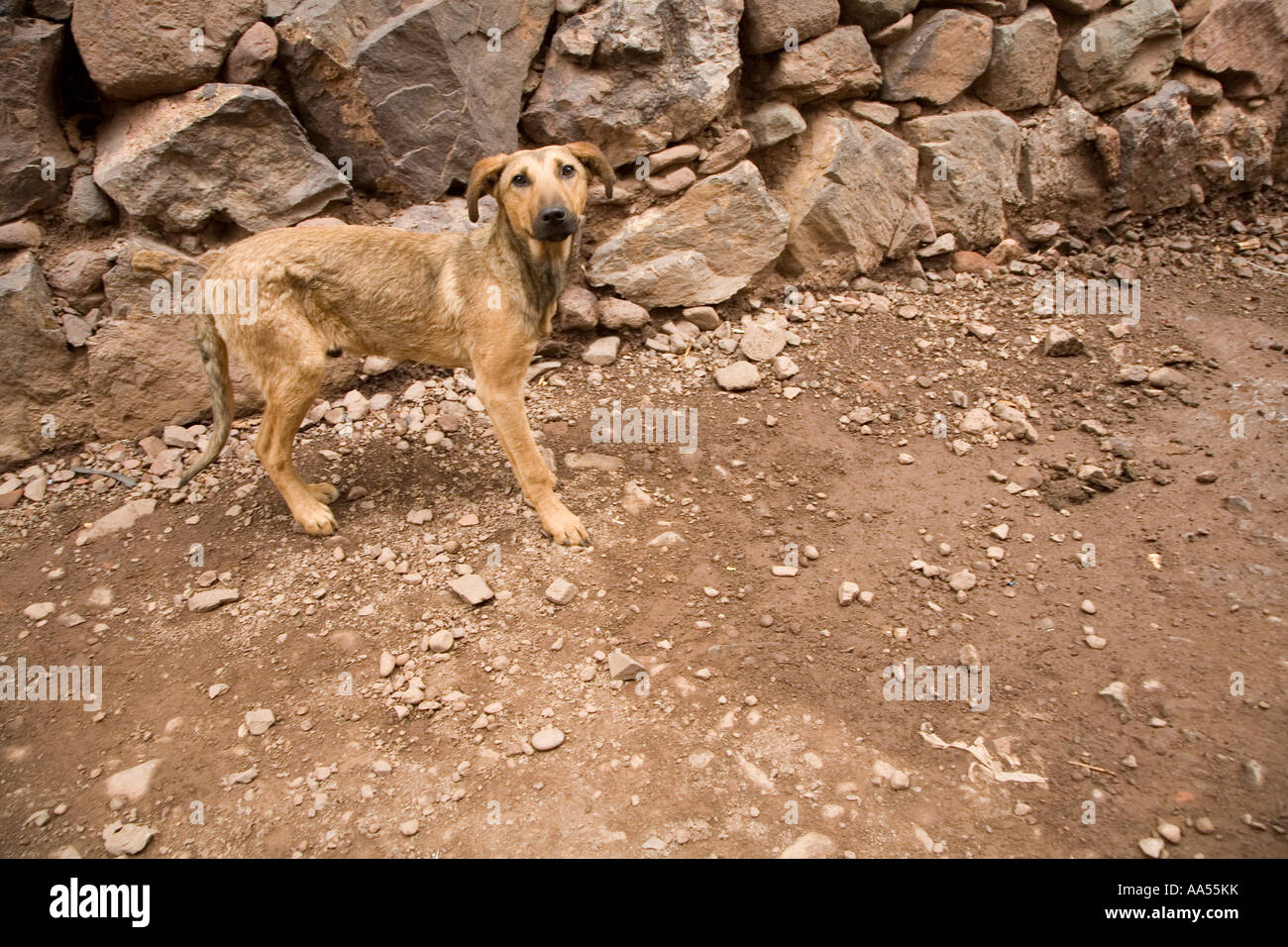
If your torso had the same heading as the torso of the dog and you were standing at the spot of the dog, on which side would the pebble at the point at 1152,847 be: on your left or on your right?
on your right

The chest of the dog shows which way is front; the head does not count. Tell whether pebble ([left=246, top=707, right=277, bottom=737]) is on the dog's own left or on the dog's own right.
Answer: on the dog's own right

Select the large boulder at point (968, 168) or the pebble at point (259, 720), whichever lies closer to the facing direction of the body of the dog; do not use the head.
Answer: the large boulder

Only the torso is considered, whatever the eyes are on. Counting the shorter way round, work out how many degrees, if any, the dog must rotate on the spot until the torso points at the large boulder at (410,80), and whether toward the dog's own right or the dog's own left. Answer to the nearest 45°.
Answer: approximately 90° to the dog's own left

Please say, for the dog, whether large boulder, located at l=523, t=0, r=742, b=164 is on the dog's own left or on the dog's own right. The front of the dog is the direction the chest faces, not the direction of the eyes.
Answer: on the dog's own left

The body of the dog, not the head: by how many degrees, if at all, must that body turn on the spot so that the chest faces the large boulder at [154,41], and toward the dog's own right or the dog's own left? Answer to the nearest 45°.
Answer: approximately 135° to the dog's own left

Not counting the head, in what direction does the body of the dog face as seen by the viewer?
to the viewer's right

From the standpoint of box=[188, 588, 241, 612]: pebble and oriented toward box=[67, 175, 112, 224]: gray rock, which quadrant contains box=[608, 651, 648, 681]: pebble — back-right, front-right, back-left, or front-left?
back-right
